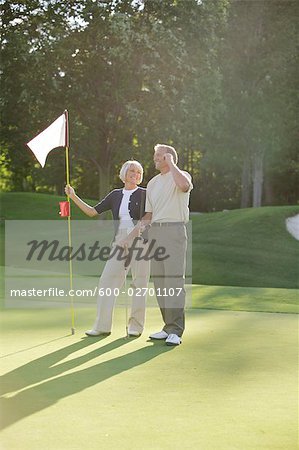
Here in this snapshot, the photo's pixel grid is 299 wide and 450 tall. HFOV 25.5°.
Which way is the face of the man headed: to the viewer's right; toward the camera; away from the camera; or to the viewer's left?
to the viewer's left

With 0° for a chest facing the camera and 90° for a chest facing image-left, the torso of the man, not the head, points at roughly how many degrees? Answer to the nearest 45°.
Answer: approximately 45°

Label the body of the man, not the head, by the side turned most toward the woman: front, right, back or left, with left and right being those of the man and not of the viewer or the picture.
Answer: right
